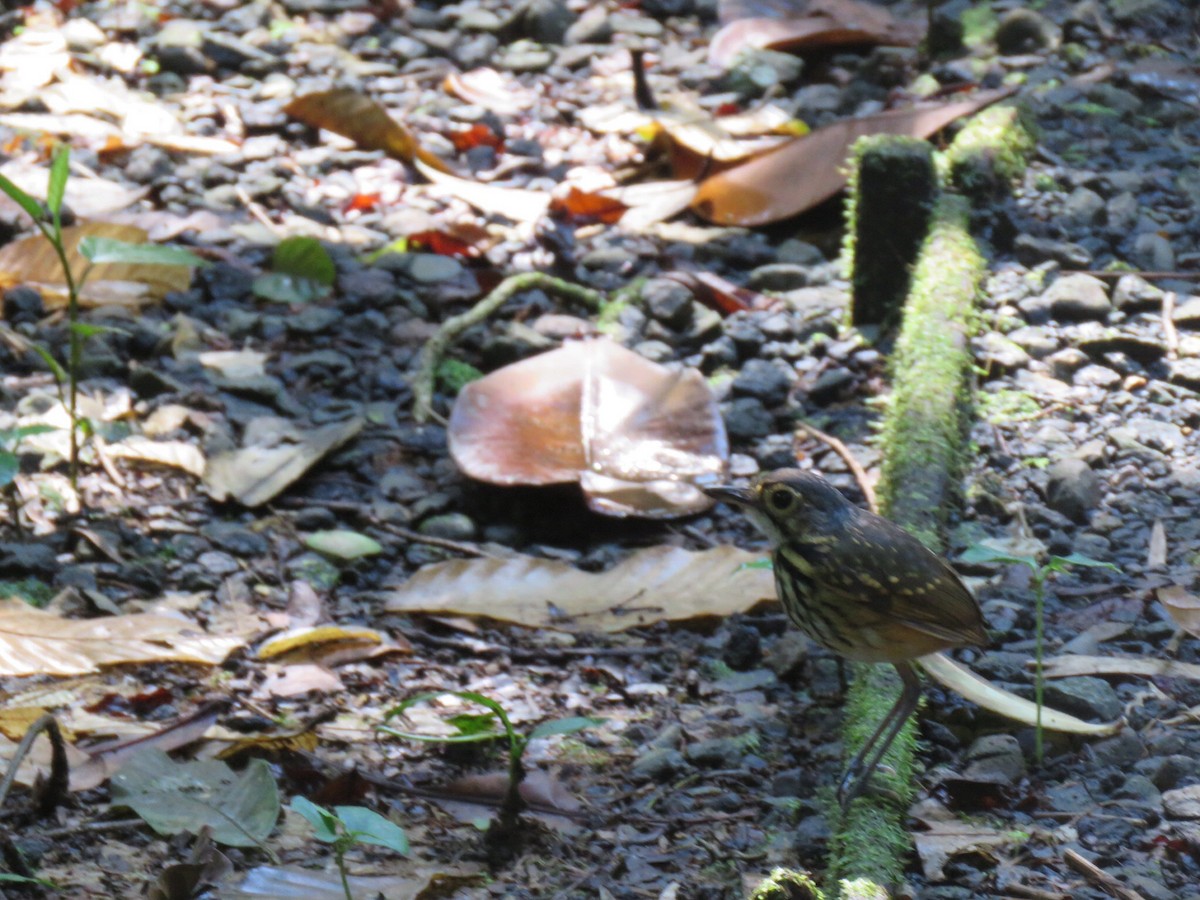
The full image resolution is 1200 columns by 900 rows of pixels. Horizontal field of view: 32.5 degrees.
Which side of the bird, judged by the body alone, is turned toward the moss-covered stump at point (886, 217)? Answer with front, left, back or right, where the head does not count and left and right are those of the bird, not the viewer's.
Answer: right

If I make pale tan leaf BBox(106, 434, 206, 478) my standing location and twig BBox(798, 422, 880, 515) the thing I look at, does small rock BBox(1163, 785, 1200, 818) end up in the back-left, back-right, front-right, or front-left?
front-right

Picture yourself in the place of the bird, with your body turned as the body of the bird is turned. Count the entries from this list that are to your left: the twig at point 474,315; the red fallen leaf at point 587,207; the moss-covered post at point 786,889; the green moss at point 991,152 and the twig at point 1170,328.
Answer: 1

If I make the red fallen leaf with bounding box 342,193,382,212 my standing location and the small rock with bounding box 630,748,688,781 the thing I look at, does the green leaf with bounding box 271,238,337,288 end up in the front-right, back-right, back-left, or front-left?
front-right

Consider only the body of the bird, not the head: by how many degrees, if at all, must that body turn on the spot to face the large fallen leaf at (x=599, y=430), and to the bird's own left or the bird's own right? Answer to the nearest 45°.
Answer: approximately 45° to the bird's own right

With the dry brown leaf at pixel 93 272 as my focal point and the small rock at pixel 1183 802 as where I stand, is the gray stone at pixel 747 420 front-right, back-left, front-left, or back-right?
front-right

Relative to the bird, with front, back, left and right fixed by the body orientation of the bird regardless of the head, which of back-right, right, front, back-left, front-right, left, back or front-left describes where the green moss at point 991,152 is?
right

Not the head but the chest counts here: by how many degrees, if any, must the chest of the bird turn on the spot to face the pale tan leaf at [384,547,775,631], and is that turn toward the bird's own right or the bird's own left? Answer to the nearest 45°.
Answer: approximately 45° to the bird's own right

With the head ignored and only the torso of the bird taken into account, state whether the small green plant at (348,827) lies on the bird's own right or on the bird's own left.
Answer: on the bird's own left

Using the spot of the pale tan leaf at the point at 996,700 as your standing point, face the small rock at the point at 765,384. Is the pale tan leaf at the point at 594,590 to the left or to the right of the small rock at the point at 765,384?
left

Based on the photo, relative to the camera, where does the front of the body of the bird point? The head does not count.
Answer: to the viewer's left

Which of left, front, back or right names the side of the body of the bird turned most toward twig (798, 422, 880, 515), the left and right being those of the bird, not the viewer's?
right

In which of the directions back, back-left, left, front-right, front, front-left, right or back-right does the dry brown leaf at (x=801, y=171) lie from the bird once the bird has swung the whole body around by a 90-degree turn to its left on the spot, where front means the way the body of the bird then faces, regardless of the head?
back

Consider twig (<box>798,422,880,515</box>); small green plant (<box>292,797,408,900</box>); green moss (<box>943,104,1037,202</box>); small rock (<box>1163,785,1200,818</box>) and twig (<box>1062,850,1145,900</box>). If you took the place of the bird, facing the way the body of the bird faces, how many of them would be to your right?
2

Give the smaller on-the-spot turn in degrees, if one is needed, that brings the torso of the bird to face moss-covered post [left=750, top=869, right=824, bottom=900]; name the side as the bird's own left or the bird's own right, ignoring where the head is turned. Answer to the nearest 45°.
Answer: approximately 90° to the bird's own left
